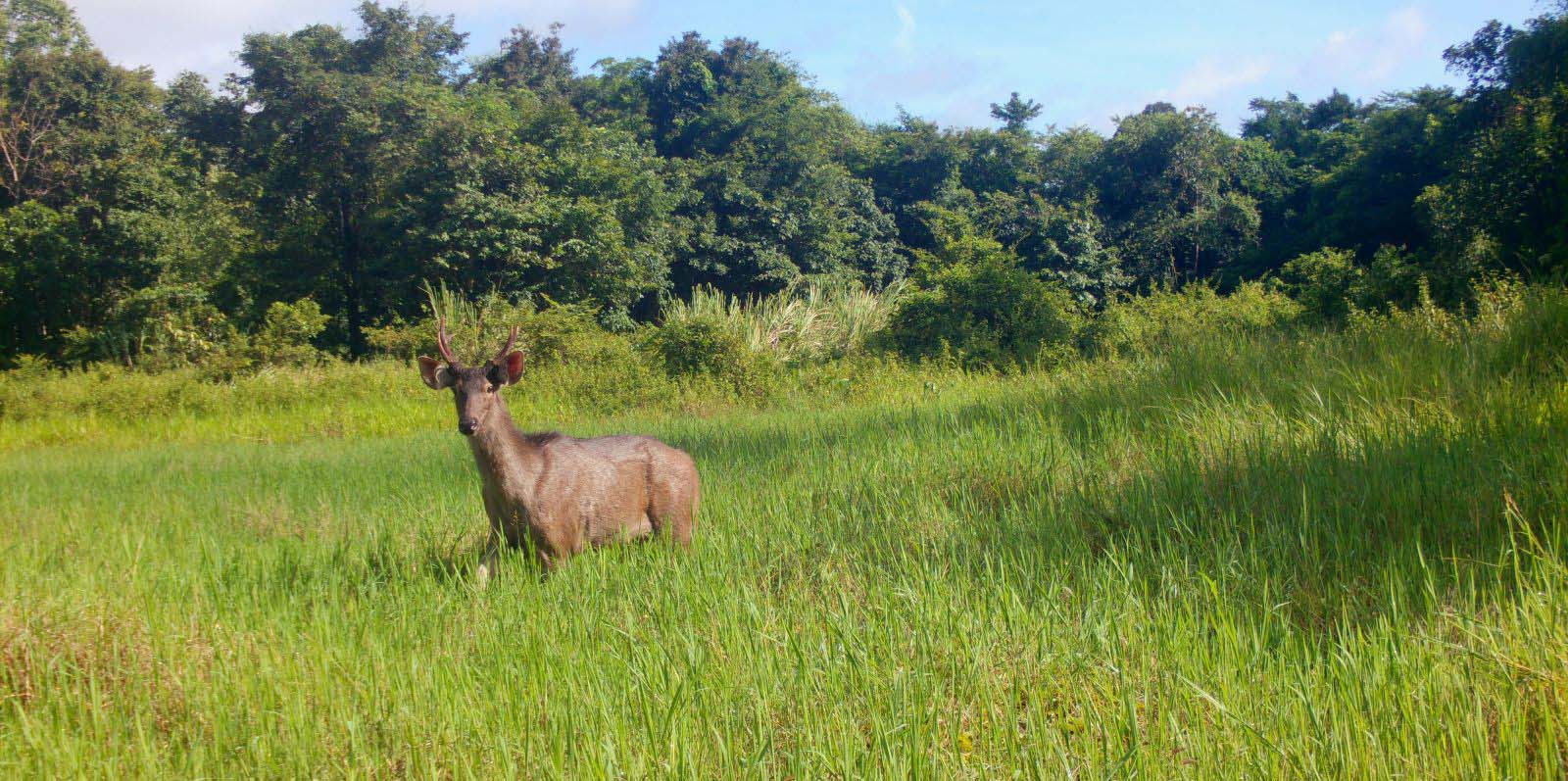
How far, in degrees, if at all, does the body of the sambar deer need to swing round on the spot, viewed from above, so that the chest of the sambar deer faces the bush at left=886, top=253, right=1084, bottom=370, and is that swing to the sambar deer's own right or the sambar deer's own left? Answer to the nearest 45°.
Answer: approximately 180°

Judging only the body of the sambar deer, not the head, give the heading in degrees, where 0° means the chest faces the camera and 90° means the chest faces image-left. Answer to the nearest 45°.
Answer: approximately 45°

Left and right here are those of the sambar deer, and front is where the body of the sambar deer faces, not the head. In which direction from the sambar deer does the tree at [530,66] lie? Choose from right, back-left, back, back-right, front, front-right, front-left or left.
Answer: back-right

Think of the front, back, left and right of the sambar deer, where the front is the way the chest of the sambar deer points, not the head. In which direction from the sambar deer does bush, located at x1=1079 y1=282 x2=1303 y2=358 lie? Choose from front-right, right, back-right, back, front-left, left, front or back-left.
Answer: back

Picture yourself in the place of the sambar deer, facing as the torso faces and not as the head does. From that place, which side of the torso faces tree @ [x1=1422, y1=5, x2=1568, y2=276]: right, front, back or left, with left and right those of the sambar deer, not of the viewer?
back

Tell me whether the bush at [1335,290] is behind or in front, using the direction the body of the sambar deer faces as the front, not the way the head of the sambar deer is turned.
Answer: behind

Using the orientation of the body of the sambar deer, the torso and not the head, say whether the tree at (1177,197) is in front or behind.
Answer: behind
